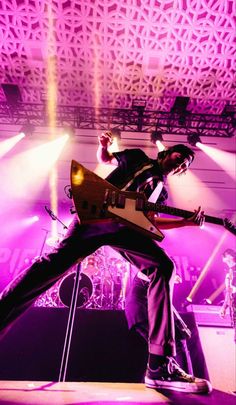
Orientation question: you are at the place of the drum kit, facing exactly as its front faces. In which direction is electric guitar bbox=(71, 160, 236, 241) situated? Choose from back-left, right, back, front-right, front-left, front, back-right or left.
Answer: front

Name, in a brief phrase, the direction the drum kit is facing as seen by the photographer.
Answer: facing the viewer

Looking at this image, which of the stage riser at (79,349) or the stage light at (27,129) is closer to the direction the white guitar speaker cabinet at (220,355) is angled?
the stage riser

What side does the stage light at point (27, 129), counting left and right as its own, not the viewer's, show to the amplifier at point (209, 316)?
left

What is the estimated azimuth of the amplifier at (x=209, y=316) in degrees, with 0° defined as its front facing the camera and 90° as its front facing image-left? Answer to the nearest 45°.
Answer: approximately 0°

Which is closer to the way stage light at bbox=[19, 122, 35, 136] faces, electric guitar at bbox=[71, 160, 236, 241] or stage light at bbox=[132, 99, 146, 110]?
the electric guitar
